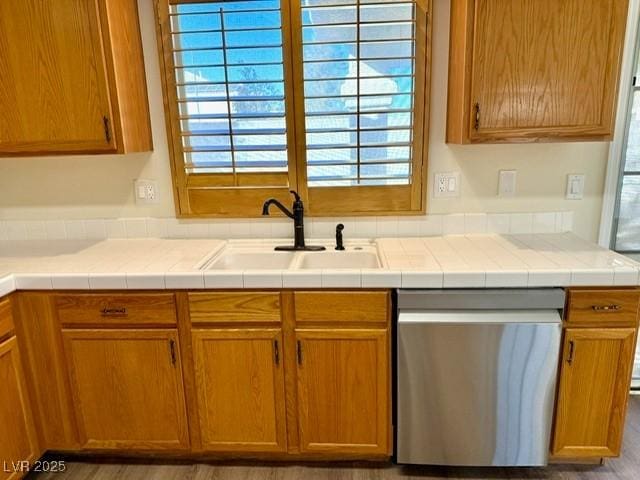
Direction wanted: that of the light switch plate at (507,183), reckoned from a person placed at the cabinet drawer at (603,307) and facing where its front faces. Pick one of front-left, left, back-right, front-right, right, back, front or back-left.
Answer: back-right

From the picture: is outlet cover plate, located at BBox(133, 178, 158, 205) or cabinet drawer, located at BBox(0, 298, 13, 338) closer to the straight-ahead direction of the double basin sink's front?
the cabinet drawer

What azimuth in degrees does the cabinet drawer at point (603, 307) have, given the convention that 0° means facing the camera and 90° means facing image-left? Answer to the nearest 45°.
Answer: approximately 0°

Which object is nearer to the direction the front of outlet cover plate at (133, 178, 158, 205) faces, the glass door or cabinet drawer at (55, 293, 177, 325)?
the cabinet drawer

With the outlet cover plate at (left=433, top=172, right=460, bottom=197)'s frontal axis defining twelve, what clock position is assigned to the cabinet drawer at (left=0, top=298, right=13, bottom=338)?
The cabinet drawer is roughly at 2 o'clock from the outlet cover plate.

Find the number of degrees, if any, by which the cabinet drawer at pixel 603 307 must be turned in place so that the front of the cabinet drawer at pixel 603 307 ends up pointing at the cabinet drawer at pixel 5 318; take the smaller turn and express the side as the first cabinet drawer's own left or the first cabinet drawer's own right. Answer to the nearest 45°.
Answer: approximately 45° to the first cabinet drawer's own right

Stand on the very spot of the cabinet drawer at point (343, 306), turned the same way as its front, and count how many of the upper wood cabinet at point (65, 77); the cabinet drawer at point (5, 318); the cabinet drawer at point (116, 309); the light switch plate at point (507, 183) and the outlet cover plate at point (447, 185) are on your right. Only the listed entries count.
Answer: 3
